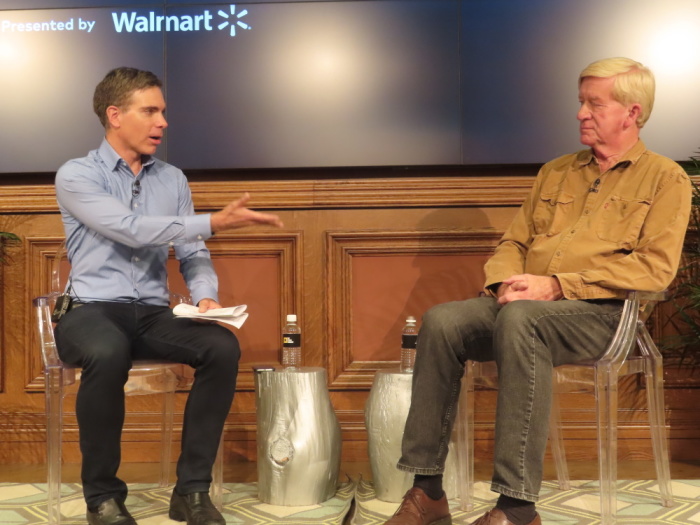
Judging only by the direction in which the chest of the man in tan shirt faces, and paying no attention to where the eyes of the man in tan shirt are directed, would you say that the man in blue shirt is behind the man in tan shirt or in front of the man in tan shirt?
in front

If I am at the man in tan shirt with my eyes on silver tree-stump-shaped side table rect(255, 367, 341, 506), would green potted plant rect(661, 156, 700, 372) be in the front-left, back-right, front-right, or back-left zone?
back-right

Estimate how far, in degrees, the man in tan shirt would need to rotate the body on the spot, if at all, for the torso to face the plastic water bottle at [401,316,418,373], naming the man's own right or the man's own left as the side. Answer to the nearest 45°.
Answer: approximately 90° to the man's own right

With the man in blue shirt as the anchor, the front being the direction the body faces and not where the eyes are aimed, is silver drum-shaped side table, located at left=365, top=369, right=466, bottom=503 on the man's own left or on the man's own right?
on the man's own left

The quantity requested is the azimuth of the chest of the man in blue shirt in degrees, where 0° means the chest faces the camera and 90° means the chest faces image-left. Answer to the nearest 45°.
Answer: approximately 315°

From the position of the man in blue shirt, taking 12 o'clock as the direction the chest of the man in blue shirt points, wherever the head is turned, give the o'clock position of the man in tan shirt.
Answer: The man in tan shirt is roughly at 11 o'clock from the man in blue shirt.

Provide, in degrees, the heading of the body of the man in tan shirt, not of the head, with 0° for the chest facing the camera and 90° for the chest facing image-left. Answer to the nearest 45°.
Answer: approximately 45°

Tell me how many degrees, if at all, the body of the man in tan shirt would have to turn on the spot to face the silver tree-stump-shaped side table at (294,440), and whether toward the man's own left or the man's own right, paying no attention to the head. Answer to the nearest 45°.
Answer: approximately 45° to the man's own right

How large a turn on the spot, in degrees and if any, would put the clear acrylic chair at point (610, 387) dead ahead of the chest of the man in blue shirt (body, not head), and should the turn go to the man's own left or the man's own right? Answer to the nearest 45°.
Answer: approximately 45° to the man's own left

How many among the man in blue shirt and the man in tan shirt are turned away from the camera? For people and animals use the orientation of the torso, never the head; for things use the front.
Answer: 0

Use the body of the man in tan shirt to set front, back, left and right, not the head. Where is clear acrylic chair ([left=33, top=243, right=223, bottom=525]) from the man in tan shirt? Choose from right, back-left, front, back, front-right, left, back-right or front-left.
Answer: front-right
